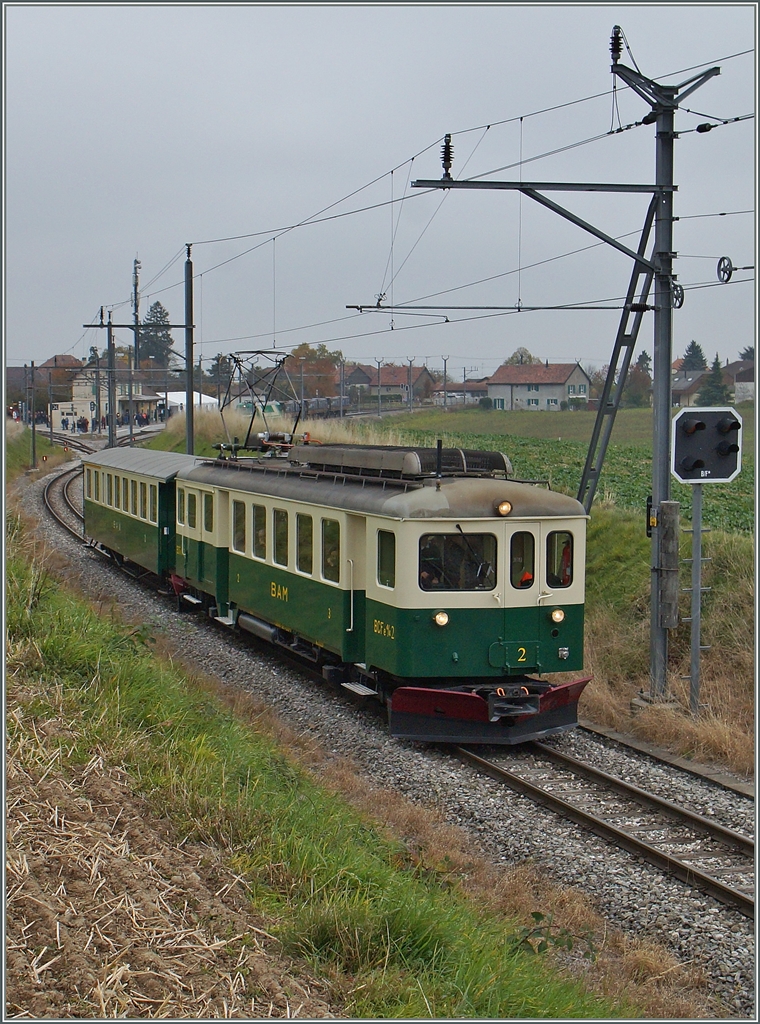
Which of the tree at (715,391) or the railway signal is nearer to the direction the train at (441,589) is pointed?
the railway signal

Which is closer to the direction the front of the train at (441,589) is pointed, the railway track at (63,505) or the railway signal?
the railway signal

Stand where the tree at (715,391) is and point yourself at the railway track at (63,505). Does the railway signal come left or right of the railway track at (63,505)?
left

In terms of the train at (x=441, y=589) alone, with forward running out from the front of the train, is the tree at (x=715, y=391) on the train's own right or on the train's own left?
on the train's own left

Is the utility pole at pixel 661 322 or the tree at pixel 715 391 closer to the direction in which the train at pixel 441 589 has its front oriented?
the utility pole

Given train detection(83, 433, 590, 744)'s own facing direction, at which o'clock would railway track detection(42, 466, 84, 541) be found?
The railway track is roughly at 7 o'clock from the train.

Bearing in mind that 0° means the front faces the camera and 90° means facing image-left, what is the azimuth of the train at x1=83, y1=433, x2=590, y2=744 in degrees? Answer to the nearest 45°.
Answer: approximately 315°
